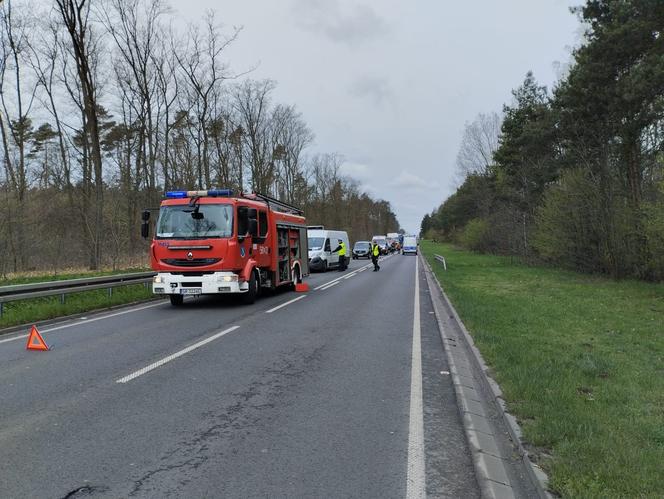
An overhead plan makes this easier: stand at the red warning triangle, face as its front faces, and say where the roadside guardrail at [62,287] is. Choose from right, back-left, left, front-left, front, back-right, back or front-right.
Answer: back

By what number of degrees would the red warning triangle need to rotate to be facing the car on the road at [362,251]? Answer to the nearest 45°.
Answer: approximately 135° to its left

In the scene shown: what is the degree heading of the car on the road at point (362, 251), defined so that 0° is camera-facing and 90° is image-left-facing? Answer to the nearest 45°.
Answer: approximately 0°

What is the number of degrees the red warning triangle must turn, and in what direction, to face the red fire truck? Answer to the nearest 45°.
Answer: approximately 135° to its left

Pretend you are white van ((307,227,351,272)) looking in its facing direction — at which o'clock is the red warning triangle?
The red warning triangle is roughly at 11 o'clock from the white van.

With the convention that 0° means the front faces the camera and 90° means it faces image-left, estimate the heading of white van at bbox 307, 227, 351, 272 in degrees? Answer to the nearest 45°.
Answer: approximately 45°

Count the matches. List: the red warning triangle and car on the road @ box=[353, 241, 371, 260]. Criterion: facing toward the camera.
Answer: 2

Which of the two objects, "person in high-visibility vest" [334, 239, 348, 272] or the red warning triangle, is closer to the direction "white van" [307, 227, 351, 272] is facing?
the red warning triangle
